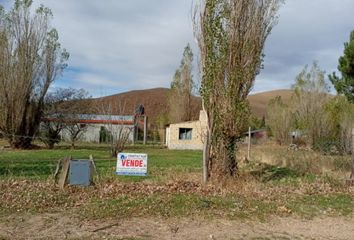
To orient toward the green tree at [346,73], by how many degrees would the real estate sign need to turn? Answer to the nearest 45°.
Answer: approximately 135° to its left

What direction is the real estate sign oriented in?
toward the camera

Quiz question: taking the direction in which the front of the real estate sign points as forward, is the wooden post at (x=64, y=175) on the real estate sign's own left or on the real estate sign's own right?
on the real estate sign's own right

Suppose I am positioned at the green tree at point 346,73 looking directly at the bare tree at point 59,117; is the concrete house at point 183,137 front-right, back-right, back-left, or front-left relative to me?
front-right

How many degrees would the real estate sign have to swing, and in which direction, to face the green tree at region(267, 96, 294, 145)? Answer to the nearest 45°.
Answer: approximately 135° to its left

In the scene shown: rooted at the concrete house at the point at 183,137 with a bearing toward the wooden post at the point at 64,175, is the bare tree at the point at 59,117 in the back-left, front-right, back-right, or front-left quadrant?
front-right

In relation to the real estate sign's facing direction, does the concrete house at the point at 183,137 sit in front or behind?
behind

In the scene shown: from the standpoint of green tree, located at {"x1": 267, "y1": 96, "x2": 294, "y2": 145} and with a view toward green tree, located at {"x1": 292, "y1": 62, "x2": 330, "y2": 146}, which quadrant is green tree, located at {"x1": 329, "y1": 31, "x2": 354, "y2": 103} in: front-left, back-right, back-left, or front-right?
front-right
